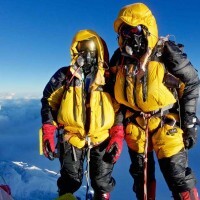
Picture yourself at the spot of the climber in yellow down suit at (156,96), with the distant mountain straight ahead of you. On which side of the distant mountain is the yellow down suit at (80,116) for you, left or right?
left

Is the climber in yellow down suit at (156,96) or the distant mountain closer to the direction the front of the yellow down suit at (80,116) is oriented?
the climber in yellow down suit

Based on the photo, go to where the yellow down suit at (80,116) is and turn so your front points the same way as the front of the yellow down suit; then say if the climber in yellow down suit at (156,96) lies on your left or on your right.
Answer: on your left

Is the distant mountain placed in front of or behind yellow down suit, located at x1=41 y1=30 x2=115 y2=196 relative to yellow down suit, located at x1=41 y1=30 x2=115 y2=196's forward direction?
behind

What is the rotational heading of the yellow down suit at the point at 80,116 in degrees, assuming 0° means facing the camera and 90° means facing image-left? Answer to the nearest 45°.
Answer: approximately 0°
